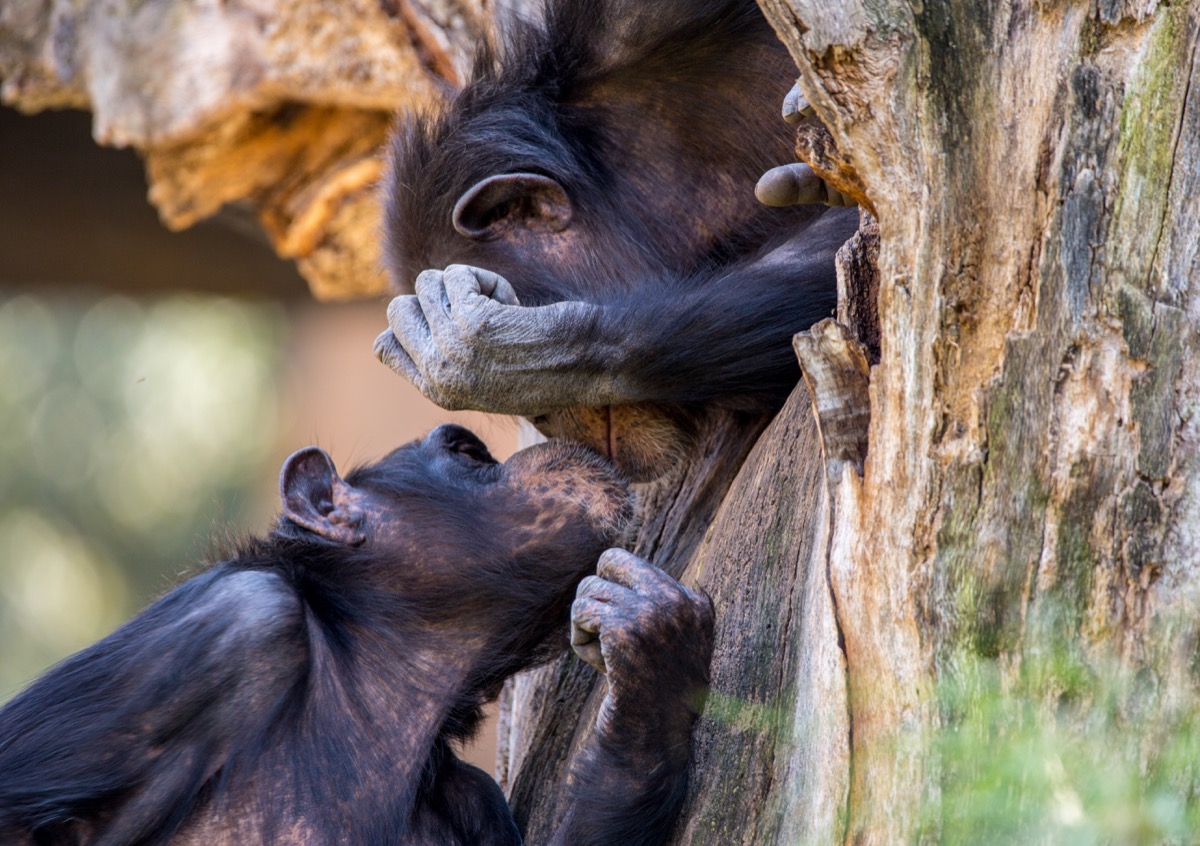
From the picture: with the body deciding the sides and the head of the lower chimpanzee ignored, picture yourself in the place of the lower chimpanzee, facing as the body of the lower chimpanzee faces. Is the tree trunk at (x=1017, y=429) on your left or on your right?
on your right

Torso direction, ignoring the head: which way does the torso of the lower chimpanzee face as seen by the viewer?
to the viewer's right
